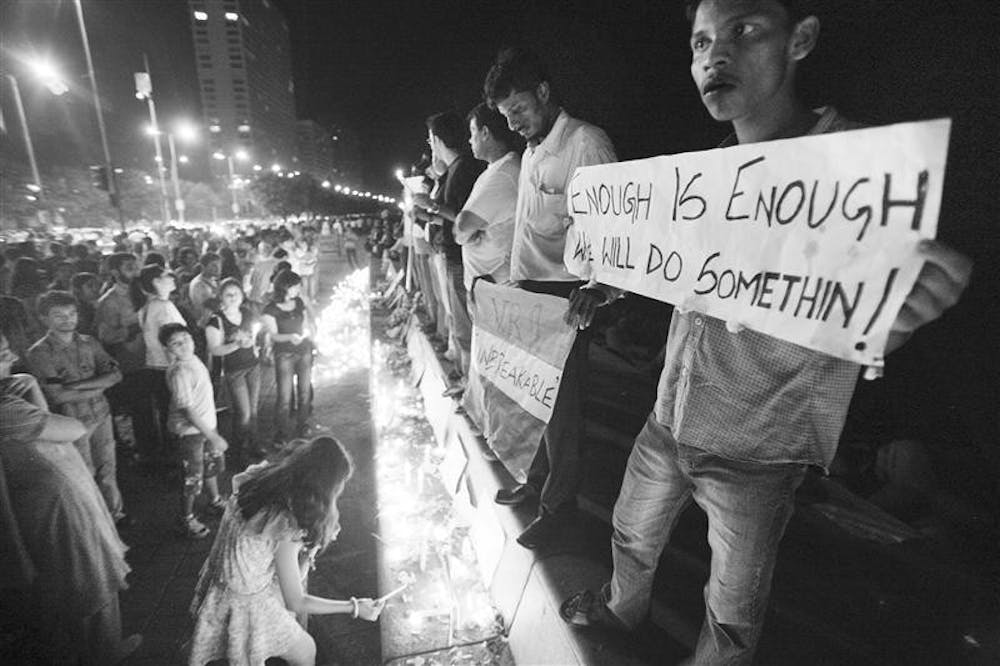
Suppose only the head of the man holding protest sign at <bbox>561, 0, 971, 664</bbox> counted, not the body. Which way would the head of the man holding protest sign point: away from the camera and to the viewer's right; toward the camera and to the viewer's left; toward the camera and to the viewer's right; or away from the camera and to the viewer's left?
toward the camera and to the viewer's left

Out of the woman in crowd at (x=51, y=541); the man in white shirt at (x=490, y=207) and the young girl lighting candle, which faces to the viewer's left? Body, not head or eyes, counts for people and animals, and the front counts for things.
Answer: the man in white shirt

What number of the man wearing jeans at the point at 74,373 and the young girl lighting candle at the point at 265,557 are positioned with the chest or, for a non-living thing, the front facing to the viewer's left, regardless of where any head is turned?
0

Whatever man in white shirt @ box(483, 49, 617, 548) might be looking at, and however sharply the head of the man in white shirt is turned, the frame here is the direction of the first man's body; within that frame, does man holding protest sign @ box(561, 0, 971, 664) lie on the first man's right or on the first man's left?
on the first man's left

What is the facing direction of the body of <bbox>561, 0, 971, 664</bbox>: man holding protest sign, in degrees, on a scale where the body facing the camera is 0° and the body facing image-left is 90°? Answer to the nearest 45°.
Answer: approximately 45°

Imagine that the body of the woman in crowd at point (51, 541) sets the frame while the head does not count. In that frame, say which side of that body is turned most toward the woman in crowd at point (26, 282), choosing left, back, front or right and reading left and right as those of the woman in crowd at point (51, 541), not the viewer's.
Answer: left

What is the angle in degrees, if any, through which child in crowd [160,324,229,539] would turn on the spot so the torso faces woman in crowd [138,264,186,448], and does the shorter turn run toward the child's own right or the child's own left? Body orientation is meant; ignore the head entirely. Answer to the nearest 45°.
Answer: approximately 135° to the child's own left

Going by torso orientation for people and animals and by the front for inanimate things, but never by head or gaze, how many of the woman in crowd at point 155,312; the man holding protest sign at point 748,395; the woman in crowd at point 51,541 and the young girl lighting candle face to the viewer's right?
3

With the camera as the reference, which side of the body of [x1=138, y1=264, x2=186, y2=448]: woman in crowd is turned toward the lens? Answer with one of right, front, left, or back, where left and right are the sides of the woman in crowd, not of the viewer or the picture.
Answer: right

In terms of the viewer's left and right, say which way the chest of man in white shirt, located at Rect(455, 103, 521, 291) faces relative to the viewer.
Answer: facing to the left of the viewer
